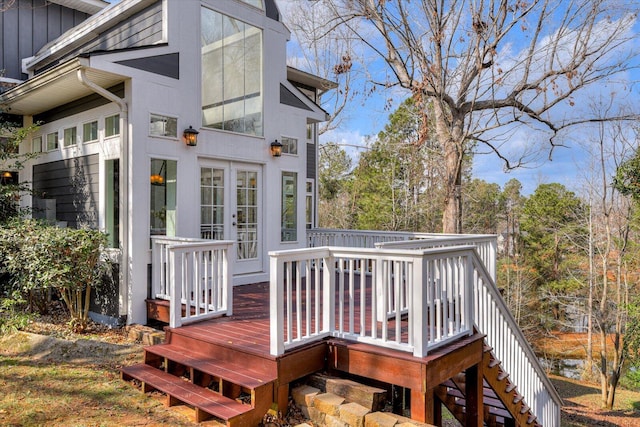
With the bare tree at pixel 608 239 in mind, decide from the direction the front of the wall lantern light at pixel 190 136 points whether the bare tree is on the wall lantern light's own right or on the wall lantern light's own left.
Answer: on the wall lantern light's own left

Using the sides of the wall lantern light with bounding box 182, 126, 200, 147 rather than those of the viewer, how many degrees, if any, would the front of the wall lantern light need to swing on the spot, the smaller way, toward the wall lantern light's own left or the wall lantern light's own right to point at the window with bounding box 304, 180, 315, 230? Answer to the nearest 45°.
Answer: approximately 90° to the wall lantern light's own left

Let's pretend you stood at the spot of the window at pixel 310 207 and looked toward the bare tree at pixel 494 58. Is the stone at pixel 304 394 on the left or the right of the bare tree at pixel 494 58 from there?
right

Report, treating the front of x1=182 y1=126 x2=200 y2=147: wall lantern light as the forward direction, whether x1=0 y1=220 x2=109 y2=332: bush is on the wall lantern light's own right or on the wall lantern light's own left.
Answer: on the wall lantern light's own right

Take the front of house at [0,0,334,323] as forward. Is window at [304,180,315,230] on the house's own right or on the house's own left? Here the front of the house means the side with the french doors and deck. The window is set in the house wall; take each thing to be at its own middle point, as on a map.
on the house's own left

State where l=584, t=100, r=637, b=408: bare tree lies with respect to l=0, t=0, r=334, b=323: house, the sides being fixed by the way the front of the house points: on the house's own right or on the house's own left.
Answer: on the house's own left
